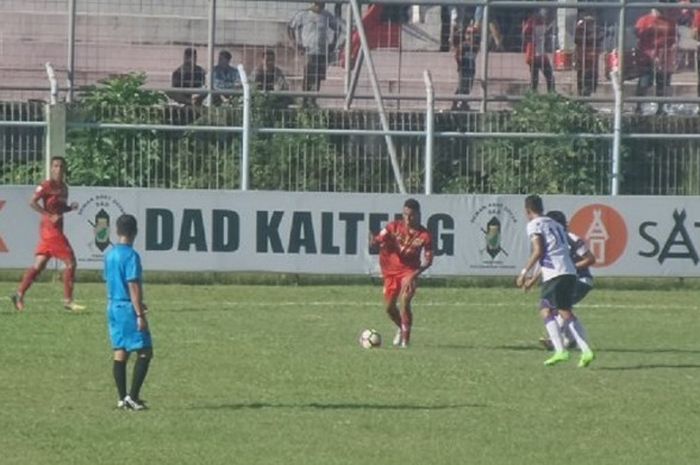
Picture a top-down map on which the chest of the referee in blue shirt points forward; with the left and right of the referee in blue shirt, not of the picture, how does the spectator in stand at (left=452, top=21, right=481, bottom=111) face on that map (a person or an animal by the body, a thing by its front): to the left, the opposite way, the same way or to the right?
the opposite way

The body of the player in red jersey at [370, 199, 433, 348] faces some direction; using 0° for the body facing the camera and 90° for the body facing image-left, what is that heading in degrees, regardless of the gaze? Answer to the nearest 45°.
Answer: approximately 0°

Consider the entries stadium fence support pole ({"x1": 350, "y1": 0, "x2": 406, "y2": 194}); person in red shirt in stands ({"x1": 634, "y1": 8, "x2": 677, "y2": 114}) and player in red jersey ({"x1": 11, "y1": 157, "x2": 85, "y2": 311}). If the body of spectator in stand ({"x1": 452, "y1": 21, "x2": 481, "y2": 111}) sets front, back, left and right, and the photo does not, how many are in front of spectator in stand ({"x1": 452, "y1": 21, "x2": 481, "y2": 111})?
2
